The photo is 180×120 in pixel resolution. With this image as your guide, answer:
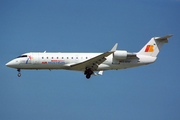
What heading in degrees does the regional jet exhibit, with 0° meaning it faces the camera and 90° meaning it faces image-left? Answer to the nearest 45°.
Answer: approximately 90°
